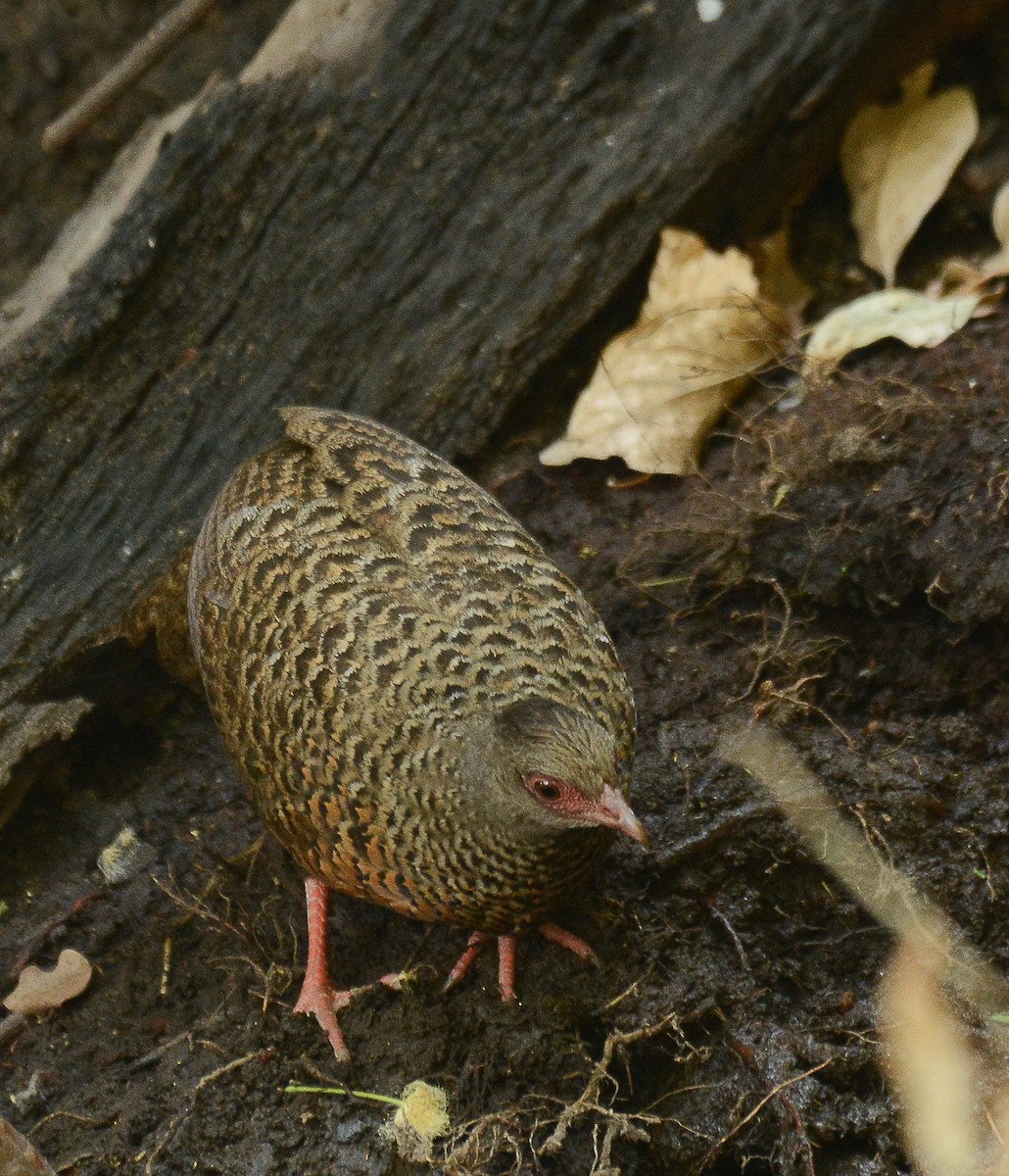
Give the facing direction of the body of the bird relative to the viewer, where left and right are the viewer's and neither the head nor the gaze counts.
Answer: facing the viewer and to the right of the viewer

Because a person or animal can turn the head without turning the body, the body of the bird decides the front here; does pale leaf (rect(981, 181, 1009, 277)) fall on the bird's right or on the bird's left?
on the bird's left

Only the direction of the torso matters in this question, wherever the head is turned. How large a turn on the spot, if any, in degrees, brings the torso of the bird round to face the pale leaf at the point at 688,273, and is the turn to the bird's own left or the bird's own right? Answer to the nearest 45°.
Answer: approximately 90° to the bird's own left

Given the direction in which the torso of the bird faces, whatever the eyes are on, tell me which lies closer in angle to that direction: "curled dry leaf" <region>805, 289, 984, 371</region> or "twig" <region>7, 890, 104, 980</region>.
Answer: the curled dry leaf

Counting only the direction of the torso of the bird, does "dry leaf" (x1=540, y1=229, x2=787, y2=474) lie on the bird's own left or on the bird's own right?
on the bird's own left

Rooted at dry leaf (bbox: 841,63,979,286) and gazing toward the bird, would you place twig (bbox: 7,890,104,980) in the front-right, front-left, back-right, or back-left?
front-right

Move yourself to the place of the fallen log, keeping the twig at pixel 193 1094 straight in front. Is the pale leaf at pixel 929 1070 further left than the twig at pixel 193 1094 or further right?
left

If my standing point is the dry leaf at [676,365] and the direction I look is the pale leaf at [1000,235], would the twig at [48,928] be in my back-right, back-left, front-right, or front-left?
back-right

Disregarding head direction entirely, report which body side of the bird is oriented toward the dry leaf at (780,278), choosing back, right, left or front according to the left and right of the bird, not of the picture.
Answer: left
